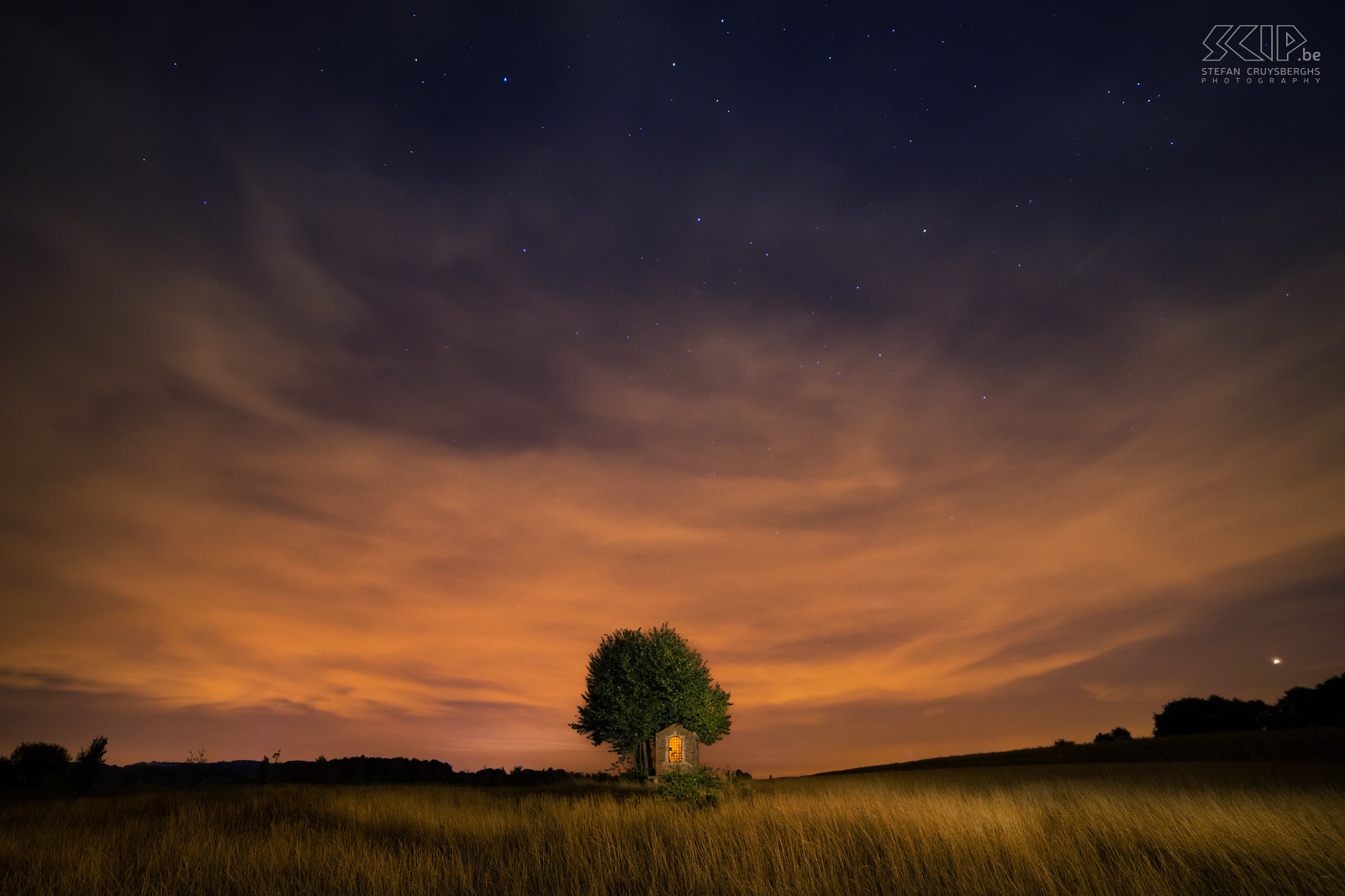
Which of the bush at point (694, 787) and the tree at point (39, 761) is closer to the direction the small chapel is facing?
the bush

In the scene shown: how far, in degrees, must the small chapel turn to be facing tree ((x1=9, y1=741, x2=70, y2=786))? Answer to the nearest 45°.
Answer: approximately 90° to its right

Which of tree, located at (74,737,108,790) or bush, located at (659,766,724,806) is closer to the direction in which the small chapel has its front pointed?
the bush

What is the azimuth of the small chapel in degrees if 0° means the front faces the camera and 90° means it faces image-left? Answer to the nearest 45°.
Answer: approximately 0°

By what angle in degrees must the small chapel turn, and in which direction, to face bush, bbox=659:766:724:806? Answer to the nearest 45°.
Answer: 0° — it already faces it

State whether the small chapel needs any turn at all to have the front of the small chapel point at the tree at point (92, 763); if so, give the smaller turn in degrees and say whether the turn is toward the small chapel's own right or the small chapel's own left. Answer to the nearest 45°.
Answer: approximately 90° to the small chapel's own right
